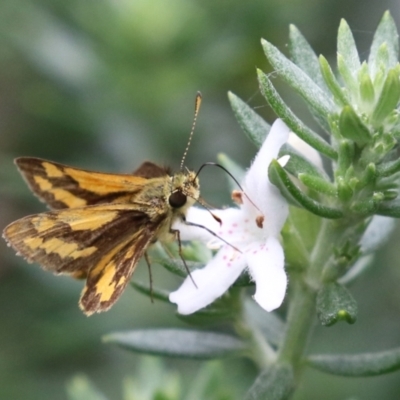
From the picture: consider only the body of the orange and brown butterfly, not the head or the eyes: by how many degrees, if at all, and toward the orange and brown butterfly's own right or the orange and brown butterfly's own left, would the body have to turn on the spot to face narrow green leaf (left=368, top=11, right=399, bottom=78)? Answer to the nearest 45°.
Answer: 0° — it already faces it

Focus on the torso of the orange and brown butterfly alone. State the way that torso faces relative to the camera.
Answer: to the viewer's right

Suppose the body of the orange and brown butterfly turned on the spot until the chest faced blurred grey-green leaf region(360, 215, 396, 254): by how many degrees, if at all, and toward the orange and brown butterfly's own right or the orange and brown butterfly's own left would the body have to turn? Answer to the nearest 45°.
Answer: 0° — it already faces it
